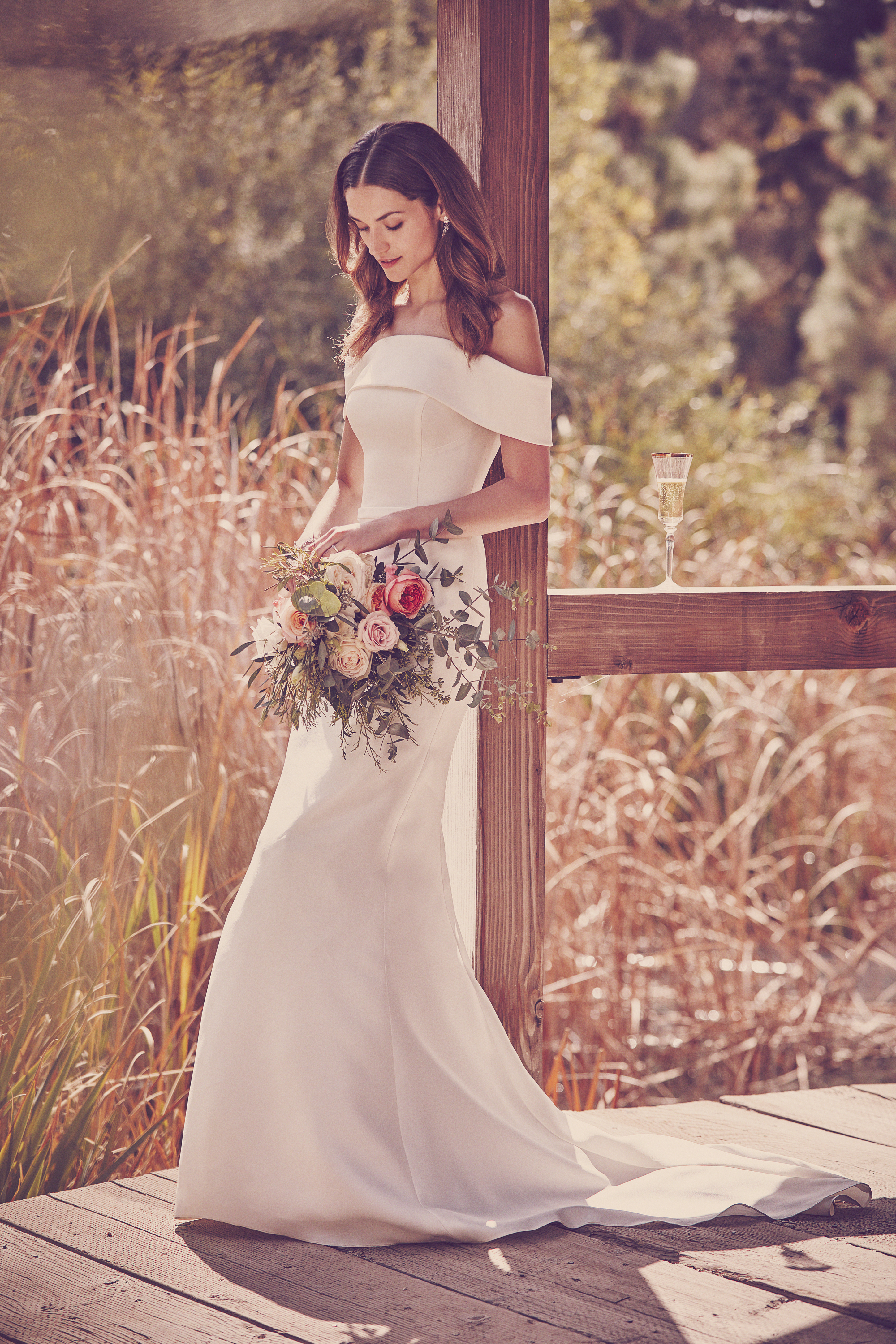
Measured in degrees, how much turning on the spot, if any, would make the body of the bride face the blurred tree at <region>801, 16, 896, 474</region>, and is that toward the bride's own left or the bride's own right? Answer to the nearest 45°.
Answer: approximately 135° to the bride's own right

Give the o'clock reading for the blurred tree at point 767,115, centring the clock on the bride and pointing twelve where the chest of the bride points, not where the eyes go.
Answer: The blurred tree is roughly at 5 o'clock from the bride.

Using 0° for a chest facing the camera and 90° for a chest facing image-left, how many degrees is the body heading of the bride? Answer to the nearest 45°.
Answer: approximately 45°

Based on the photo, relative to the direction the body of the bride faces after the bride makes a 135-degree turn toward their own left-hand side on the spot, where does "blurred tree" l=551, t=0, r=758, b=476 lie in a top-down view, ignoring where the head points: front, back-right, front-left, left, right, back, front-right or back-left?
left
